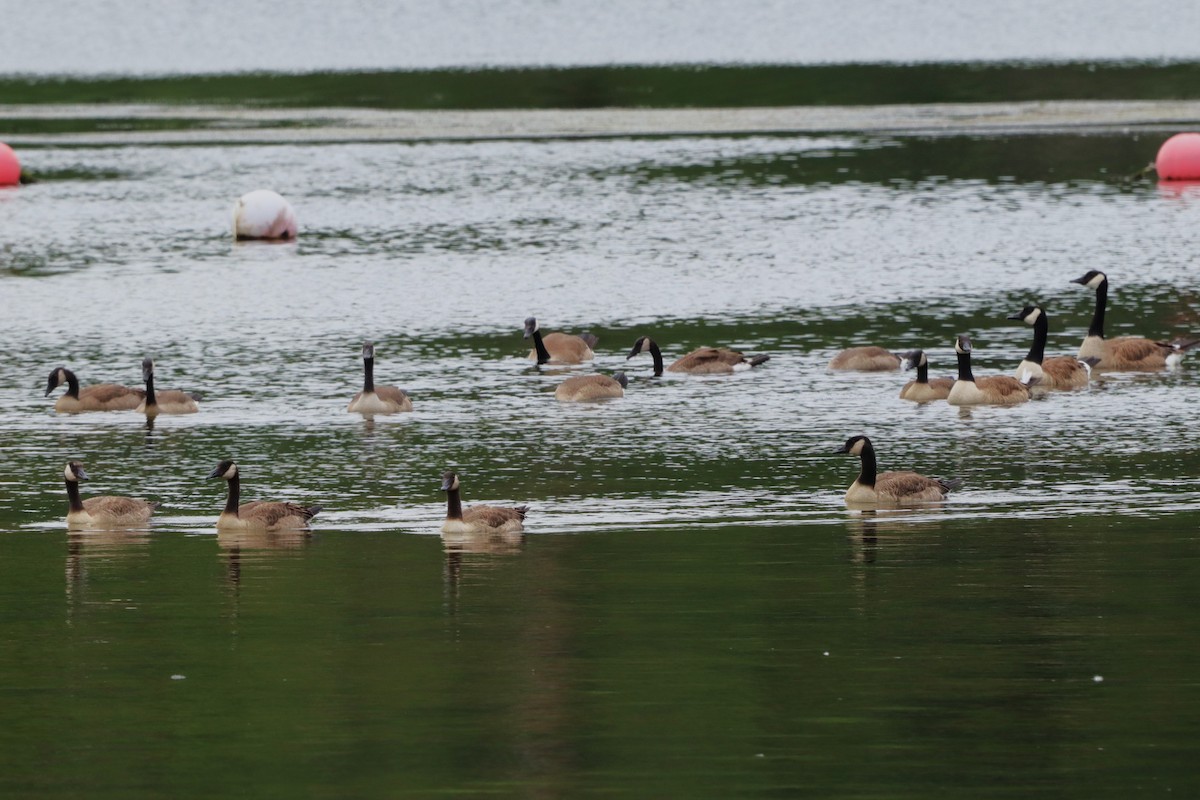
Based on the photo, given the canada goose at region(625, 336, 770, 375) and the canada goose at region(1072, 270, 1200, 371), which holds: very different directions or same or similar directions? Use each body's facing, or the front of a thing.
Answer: same or similar directions

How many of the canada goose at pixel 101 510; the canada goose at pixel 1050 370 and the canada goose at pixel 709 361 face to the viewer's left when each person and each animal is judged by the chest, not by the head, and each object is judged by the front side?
3

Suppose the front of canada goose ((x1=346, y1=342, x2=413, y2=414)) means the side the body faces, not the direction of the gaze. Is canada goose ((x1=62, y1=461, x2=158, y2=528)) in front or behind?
in front

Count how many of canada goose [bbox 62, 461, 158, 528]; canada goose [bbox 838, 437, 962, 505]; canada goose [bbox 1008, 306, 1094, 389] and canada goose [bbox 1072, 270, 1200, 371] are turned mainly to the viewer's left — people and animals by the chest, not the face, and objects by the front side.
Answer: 4

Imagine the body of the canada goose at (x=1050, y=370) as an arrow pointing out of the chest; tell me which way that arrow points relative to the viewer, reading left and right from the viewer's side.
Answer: facing to the left of the viewer

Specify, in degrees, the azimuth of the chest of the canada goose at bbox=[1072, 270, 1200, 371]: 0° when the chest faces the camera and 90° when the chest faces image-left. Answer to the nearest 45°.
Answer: approximately 90°

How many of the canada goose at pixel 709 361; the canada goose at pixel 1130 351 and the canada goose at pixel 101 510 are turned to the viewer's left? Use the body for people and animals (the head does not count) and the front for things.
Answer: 3

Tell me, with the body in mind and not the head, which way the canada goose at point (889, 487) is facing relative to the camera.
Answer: to the viewer's left

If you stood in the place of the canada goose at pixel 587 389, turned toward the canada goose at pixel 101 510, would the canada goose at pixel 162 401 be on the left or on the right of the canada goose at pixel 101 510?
right

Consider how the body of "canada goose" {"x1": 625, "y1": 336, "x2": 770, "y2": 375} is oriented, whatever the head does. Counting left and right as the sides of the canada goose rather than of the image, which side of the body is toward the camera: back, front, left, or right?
left

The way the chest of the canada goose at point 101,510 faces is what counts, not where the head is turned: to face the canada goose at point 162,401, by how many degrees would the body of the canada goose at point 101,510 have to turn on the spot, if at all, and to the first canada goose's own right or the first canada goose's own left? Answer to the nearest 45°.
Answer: approximately 90° to the first canada goose's own right
